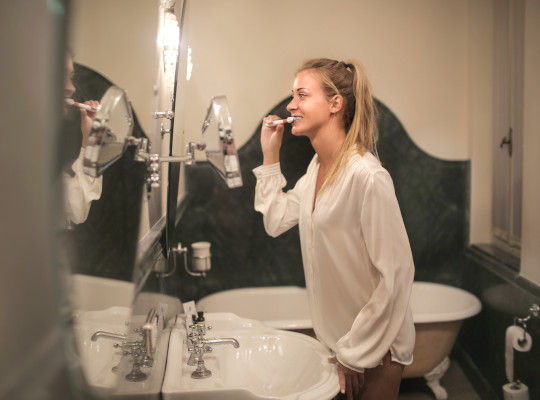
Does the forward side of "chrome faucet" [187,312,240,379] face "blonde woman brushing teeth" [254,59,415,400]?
yes

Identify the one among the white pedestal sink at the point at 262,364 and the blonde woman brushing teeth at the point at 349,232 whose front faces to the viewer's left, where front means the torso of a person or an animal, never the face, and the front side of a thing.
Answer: the blonde woman brushing teeth

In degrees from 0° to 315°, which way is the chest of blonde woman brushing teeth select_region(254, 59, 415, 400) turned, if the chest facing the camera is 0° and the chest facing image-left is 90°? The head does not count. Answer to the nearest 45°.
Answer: approximately 90°

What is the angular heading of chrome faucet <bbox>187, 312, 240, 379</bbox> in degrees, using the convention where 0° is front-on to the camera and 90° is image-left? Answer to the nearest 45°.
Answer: approximately 270°

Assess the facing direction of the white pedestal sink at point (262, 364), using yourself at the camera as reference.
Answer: facing to the right of the viewer

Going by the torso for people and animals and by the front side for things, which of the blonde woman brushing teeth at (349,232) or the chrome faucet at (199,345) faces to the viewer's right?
the chrome faucet

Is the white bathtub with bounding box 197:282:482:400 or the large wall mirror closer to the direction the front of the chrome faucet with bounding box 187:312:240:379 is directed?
the white bathtub

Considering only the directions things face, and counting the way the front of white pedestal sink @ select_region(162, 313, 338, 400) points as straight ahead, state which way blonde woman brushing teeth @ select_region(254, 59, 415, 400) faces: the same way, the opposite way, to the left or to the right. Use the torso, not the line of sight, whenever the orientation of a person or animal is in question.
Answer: the opposite way

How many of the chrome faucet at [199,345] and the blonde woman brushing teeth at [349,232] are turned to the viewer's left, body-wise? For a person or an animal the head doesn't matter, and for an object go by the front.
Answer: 1

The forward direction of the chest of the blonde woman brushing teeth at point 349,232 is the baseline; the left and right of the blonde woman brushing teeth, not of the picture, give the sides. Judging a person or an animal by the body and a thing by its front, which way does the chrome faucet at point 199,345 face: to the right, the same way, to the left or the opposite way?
the opposite way
